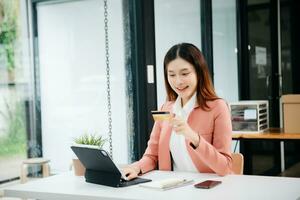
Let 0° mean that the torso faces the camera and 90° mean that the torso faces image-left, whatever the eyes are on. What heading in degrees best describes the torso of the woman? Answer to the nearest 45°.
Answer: approximately 45°

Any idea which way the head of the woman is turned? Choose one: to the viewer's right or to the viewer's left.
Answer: to the viewer's left
